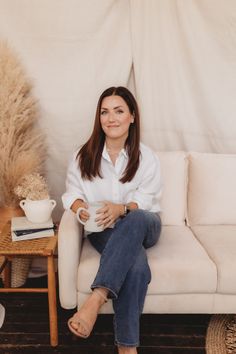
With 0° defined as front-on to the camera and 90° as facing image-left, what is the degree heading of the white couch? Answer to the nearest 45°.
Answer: approximately 0°

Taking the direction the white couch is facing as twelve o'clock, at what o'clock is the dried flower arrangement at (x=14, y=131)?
The dried flower arrangement is roughly at 4 o'clock from the white couch.

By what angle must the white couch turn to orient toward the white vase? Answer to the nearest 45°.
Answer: approximately 90° to its right

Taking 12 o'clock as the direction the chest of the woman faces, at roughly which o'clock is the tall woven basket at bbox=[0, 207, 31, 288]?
The tall woven basket is roughly at 4 o'clock from the woman.

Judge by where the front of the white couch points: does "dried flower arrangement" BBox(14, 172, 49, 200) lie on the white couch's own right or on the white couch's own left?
on the white couch's own right

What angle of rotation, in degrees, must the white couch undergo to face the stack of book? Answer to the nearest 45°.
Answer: approximately 90° to its right
